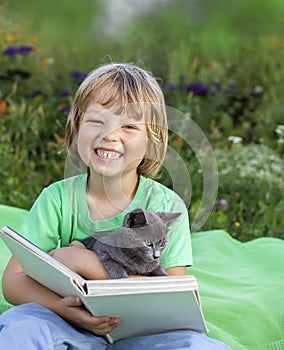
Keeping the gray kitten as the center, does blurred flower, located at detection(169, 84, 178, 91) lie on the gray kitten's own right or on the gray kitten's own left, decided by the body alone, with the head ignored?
on the gray kitten's own left

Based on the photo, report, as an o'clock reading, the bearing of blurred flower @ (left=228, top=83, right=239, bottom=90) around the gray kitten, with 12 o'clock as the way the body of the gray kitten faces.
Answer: The blurred flower is roughly at 8 o'clock from the gray kitten.

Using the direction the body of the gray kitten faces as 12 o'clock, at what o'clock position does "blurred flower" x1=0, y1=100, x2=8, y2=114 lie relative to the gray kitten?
The blurred flower is roughly at 7 o'clock from the gray kitten.

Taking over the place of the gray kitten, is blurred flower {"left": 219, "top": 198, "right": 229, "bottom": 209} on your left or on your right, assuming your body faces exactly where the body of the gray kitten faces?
on your left

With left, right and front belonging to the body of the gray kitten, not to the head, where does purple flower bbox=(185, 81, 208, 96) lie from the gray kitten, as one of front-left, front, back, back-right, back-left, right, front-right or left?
back-left

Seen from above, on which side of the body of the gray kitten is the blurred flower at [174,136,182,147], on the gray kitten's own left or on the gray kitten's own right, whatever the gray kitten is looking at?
on the gray kitten's own left

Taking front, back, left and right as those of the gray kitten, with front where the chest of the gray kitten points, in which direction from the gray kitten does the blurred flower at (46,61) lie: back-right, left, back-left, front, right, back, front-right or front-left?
back-left

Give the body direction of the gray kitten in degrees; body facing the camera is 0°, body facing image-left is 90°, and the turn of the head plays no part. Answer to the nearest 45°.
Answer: approximately 315°

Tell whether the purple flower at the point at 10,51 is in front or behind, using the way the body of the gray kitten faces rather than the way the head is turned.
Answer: behind

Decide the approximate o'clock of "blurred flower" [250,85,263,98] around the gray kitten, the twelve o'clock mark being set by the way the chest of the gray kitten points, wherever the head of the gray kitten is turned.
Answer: The blurred flower is roughly at 8 o'clock from the gray kitten.

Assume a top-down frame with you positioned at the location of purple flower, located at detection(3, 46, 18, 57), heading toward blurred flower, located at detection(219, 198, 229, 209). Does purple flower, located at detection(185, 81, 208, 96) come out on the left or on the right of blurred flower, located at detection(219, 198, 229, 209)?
left
